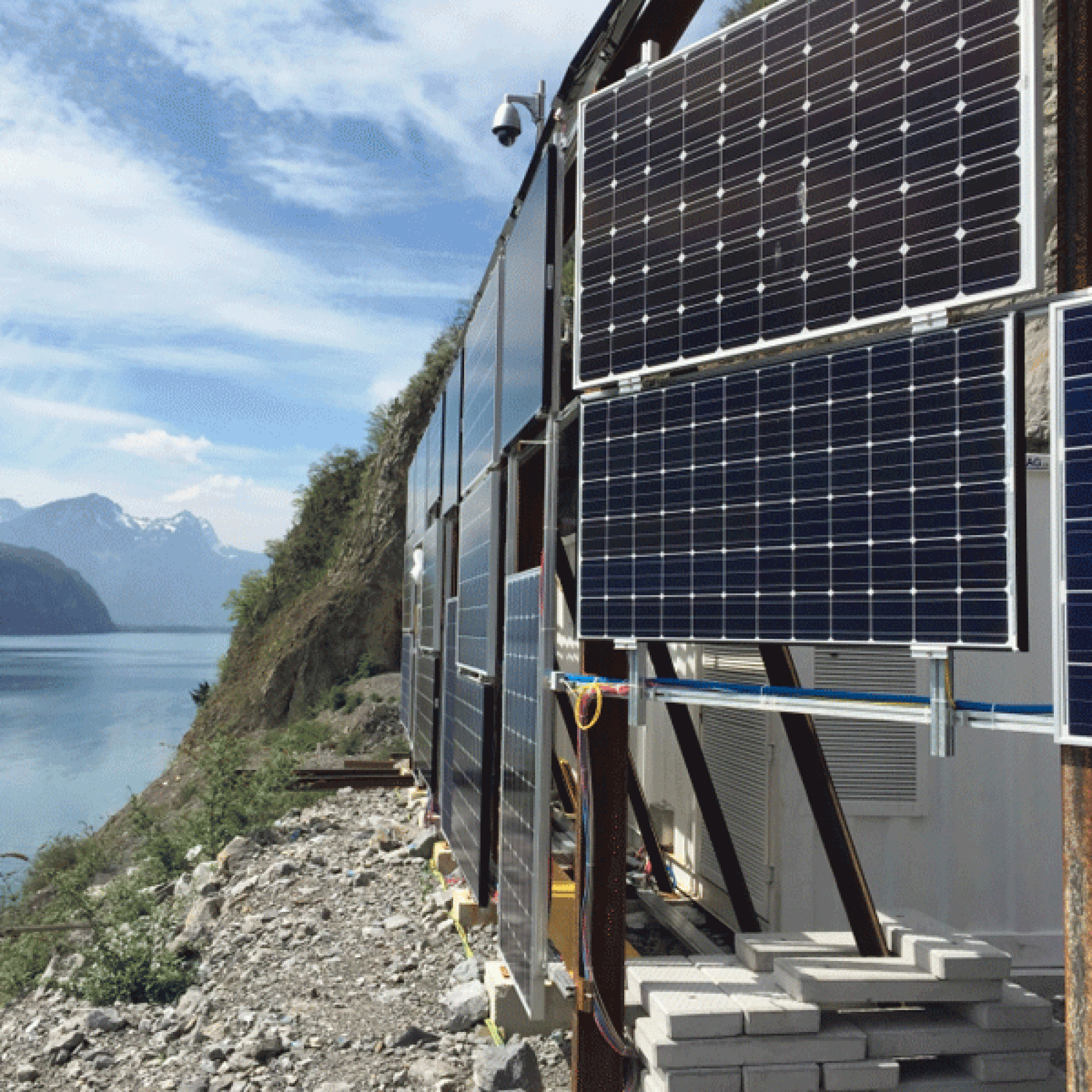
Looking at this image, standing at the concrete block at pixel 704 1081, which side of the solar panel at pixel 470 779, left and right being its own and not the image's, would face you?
left

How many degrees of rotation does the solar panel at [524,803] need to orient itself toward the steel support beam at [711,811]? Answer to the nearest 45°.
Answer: approximately 180°

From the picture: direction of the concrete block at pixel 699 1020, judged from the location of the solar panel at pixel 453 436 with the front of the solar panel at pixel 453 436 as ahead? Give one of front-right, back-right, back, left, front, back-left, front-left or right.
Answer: left

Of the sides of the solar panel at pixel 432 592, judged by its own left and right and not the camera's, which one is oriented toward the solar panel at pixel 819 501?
left

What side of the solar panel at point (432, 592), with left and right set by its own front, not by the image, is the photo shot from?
left

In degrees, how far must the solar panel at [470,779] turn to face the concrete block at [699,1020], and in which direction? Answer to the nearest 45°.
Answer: approximately 90° to its left

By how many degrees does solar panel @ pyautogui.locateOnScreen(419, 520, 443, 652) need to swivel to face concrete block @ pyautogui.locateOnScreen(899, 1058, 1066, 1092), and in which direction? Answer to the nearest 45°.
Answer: approximately 90° to its left

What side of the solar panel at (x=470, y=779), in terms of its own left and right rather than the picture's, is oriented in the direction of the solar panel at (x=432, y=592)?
right

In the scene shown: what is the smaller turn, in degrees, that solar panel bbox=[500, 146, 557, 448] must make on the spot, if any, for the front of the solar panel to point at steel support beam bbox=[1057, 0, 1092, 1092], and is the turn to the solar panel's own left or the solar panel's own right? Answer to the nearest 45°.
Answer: approximately 135° to the solar panel's own left

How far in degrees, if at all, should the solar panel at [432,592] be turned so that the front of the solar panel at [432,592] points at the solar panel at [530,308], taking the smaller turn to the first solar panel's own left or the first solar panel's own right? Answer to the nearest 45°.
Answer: approximately 90° to the first solar panel's own left

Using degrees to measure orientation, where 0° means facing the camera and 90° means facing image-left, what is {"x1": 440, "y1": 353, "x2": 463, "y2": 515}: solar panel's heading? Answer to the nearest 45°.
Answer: approximately 90°

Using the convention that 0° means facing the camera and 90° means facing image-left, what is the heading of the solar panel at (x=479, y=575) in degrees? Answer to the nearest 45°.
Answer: approximately 90°

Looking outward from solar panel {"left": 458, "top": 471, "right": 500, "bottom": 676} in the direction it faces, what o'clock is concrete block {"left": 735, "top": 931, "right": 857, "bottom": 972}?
The concrete block is roughly at 8 o'clock from the solar panel.

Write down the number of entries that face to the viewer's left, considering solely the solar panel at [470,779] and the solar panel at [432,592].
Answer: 2

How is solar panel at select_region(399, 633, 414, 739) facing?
to the viewer's left

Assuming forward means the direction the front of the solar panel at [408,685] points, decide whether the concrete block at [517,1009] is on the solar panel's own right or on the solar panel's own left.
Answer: on the solar panel's own left
